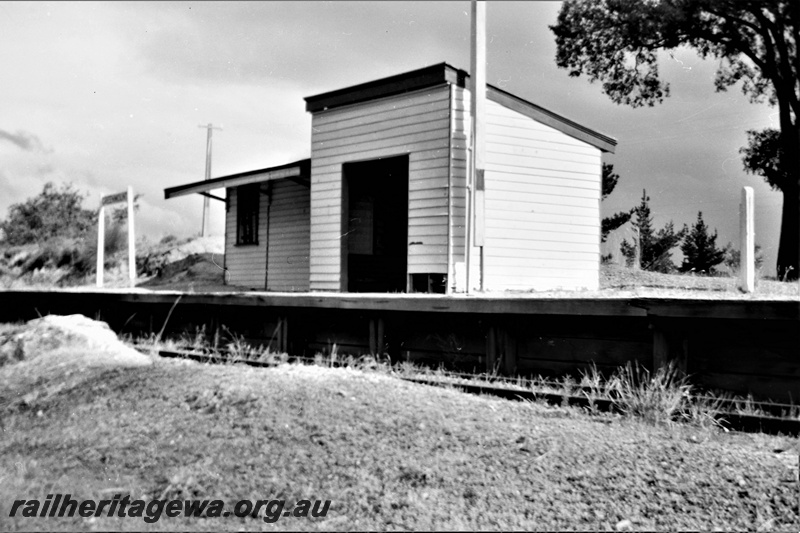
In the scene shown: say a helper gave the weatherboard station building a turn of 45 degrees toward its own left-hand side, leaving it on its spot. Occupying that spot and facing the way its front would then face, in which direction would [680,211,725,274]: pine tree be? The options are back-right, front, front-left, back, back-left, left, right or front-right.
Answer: back-left

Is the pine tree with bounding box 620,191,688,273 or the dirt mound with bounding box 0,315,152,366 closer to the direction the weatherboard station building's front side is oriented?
the dirt mound

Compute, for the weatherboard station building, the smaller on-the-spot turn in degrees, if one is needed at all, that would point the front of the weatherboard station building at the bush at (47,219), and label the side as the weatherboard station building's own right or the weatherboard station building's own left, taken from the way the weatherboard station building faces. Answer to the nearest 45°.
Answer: approximately 90° to the weatherboard station building's own right

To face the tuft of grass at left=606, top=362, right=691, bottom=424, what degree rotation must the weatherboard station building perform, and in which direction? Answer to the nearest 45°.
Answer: approximately 45° to its left

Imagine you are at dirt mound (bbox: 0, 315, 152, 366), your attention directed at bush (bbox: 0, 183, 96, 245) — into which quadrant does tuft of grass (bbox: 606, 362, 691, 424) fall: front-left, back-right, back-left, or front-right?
back-right

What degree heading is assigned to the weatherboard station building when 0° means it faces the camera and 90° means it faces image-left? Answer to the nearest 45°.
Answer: approximately 45°

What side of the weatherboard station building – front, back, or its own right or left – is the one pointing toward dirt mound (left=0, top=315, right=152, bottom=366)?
front

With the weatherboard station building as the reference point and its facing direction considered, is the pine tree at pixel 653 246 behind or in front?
behind

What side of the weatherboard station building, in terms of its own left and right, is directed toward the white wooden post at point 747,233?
left
